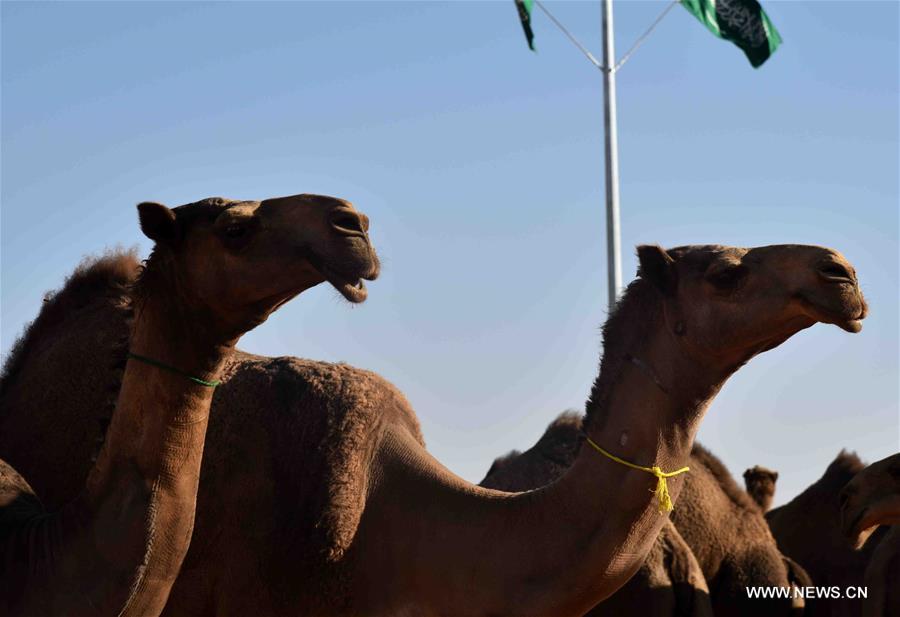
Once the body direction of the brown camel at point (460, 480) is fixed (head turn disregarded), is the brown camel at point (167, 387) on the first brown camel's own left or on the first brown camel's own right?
on the first brown camel's own right

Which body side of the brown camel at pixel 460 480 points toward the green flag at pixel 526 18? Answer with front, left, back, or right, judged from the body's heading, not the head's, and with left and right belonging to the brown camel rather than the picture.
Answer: left

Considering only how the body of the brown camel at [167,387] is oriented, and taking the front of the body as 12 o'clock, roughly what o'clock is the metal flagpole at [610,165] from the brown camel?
The metal flagpole is roughly at 10 o'clock from the brown camel.

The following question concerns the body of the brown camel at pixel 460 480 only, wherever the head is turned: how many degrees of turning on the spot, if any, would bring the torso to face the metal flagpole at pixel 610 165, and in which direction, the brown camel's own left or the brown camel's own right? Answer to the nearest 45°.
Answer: approximately 90° to the brown camel's own left

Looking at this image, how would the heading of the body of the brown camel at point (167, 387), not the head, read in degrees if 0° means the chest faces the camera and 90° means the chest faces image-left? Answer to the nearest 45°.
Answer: approximately 270°

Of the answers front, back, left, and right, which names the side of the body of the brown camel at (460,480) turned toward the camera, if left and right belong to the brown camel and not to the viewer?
right
